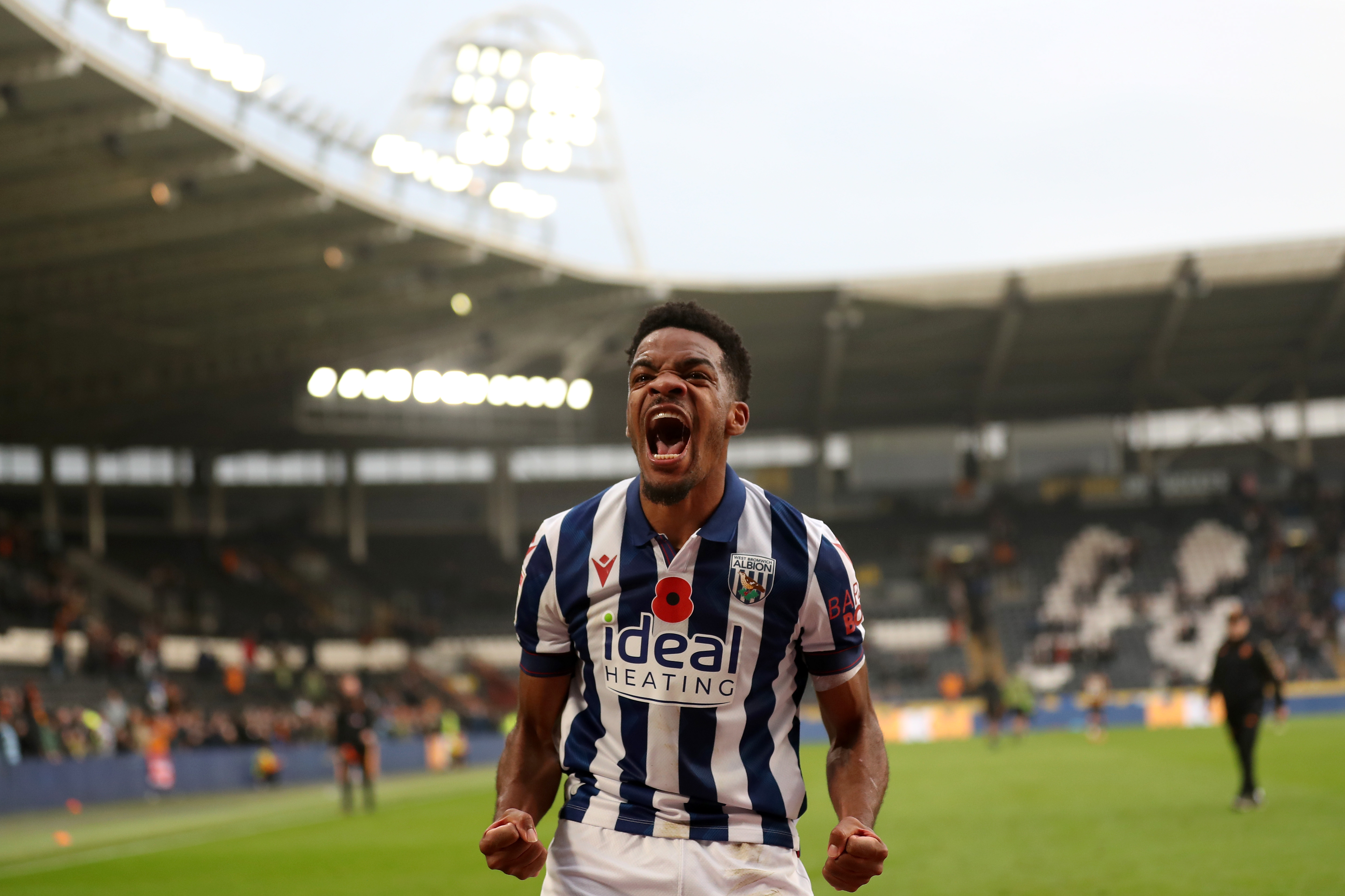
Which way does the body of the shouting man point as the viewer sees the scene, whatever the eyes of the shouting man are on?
toward the camera

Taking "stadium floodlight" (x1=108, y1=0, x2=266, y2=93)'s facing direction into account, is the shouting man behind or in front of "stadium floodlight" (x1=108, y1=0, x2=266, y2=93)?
in front

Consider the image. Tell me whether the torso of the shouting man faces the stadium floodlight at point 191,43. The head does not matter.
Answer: no

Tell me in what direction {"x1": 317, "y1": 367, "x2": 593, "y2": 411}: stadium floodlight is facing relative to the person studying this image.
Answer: facing the viewer

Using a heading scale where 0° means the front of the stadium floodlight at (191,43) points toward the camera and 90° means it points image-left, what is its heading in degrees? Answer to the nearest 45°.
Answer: approximately 315°

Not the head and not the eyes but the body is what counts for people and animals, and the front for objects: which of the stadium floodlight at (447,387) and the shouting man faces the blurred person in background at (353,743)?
the stadium floodlight

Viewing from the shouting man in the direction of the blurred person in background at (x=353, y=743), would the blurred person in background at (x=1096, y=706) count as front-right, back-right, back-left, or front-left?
front-right

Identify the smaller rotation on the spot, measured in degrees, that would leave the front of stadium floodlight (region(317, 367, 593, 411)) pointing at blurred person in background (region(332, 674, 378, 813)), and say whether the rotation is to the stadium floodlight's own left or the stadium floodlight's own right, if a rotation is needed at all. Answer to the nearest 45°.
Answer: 0° — it already faces them

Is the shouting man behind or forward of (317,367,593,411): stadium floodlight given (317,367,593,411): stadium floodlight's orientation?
forward

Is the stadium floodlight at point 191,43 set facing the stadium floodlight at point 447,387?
no

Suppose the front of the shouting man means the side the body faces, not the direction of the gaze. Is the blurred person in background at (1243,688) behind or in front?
behind

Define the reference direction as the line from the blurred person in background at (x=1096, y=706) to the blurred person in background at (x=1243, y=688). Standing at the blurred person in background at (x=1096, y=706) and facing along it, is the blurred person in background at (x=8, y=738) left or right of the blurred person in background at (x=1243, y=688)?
right

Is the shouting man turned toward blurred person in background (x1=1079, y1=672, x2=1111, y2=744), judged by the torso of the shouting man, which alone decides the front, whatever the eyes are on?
no

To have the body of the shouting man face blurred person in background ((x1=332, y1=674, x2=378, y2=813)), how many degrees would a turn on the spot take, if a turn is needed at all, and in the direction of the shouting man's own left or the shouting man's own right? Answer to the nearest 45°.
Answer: approximately 180°

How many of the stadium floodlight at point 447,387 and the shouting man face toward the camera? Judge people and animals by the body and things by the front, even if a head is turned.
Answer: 2

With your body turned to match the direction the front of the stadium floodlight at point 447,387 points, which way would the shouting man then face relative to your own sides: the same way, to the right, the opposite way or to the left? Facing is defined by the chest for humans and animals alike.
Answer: the same way
